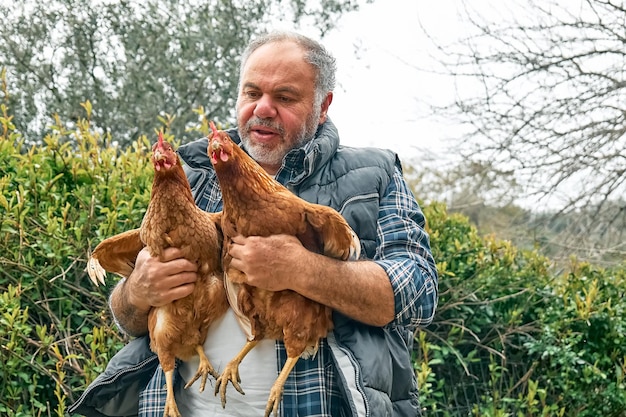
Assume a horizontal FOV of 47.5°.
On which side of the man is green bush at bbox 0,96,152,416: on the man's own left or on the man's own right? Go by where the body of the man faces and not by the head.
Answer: on the man's own right

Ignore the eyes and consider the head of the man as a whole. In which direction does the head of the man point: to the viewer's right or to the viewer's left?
to the viewer's left

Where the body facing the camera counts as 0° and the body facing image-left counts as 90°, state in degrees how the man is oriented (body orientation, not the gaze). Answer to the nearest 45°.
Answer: approximately 45°
